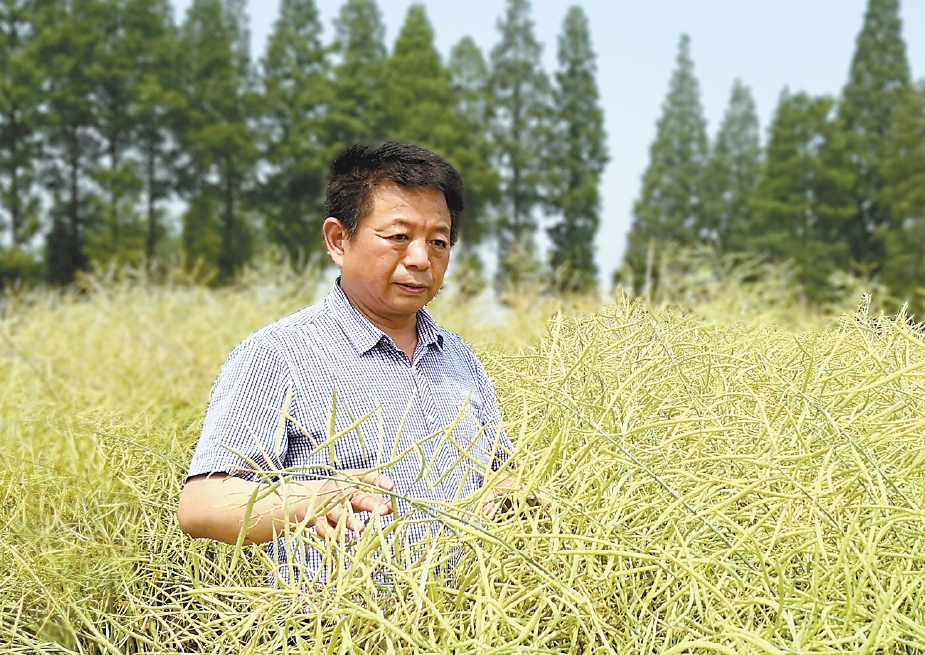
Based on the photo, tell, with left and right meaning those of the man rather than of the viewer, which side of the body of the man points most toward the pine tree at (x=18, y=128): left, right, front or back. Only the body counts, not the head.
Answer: back

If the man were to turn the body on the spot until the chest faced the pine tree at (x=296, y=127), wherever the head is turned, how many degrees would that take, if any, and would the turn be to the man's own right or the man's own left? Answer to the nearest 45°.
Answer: approximately 135° to the man's own left

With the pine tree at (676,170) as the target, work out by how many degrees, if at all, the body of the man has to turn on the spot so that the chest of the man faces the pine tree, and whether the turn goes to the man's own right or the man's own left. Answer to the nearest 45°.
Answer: approximately 135° to the man's own left

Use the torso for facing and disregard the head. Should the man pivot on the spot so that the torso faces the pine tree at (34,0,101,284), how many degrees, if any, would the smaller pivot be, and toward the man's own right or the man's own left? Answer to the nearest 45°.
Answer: approximately 135° to the man's own left

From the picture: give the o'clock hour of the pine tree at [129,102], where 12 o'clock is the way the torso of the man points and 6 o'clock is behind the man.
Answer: The pine tree is roughly at 7 o'clock from the man.

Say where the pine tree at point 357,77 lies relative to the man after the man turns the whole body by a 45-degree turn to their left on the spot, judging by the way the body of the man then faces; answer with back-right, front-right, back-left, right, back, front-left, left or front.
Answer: left

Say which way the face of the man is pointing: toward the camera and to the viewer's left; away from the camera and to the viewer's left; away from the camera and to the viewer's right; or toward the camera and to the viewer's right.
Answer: toward the camera and to the viewer's right

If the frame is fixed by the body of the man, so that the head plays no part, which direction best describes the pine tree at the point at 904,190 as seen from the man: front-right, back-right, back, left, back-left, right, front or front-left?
left

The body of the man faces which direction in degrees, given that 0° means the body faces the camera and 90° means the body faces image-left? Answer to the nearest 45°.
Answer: approximately 315°
